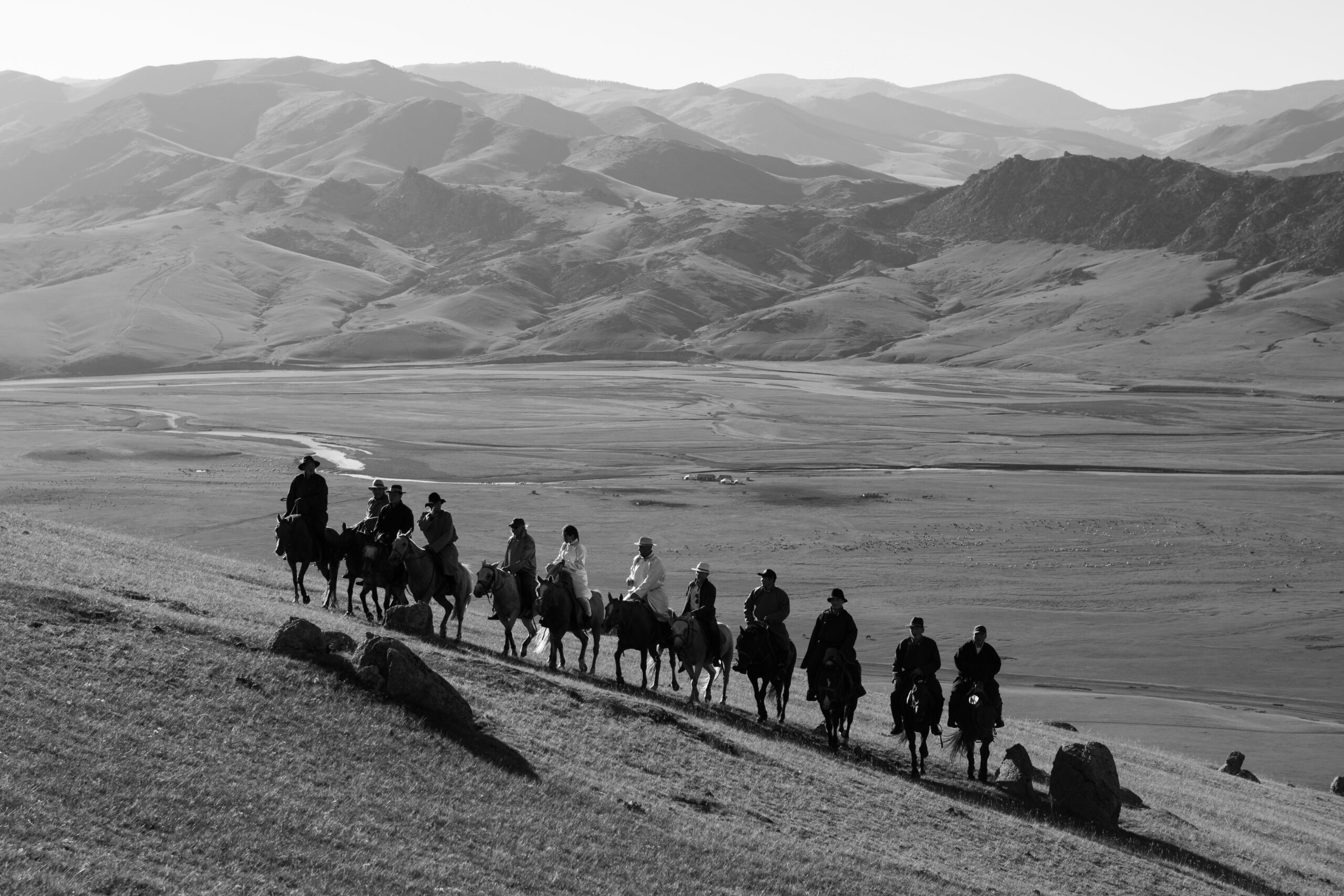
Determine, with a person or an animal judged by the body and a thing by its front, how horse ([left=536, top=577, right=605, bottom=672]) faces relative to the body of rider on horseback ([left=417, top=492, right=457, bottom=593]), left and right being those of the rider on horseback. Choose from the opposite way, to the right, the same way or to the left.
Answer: the same way

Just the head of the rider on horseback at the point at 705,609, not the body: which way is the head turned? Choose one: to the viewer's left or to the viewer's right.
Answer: to the viewer's left

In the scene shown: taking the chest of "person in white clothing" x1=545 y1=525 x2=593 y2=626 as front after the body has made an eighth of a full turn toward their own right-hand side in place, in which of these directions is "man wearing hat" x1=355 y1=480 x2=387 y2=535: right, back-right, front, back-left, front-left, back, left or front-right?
front-right

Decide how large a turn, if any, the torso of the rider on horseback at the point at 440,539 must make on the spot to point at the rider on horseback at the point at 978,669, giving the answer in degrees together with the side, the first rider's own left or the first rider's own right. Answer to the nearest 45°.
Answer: approximately 90° to the first rider's own left

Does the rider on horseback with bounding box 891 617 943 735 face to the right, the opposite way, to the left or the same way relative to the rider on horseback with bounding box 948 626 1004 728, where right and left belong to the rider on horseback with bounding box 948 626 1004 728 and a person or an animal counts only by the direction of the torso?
the same way

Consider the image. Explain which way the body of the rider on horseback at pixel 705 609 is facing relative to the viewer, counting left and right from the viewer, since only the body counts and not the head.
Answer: facing the viewer and to the left of the viewer

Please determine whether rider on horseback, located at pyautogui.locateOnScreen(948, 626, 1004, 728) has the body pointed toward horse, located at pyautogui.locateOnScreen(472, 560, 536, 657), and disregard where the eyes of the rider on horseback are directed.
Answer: no

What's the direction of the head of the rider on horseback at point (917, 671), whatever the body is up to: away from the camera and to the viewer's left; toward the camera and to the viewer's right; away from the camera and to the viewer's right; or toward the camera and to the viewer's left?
toward the camera and to the viewer's left

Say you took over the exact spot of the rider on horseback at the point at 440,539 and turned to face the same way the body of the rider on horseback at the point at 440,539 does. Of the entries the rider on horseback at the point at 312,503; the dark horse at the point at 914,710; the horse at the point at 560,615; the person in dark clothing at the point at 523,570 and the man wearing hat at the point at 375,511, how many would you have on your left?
3

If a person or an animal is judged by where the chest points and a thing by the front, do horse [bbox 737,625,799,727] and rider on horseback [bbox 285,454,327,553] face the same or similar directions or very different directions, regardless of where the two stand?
same or similar directions

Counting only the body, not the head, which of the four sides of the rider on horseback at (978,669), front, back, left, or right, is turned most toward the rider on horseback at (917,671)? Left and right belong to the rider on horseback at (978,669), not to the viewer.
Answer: right

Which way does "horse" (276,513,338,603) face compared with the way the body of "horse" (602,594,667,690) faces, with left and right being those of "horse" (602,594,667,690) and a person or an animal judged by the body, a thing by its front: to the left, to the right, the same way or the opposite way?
the same way

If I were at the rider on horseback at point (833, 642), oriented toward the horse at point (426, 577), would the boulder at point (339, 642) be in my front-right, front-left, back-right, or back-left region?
front-left

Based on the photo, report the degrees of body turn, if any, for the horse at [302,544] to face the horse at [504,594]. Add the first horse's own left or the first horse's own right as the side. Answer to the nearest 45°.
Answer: approximately 90° to the first horse's own left

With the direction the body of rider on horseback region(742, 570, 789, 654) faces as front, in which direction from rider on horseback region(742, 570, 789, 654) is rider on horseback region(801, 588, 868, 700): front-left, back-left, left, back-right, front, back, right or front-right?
left

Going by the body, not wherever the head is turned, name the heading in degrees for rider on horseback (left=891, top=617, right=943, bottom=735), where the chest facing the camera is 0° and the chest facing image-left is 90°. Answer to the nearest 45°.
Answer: approximately 0°

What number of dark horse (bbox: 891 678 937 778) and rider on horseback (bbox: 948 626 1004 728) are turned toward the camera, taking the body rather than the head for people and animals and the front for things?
2

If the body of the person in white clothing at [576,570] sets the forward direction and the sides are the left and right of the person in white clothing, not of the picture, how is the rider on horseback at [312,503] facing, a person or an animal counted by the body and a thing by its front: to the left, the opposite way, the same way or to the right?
the same way

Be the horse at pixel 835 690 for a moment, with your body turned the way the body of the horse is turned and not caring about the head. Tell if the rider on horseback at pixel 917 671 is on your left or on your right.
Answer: on your left
